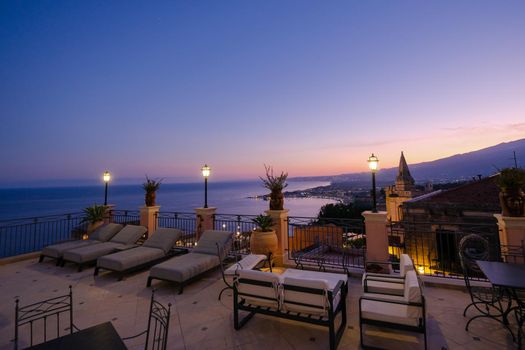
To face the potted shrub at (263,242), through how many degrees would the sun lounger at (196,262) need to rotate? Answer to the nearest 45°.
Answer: approximately 135° to its left

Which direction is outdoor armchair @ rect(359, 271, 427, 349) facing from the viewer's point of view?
to the viewer's left

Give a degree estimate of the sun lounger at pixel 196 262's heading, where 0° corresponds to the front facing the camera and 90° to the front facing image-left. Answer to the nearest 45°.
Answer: approximately 45°

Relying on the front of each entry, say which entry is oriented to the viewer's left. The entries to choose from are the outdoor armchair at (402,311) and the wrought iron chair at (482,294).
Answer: the outdoor armchair

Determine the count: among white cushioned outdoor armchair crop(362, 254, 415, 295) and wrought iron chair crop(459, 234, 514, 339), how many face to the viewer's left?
1

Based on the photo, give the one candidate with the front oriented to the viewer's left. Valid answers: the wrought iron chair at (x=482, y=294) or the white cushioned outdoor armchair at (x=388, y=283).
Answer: the white cushioned outdoor armchair
